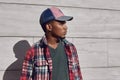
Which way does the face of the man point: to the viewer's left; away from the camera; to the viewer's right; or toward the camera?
to the viewer's right

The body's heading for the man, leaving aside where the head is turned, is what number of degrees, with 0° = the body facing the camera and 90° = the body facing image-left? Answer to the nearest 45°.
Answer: approximately 315°
